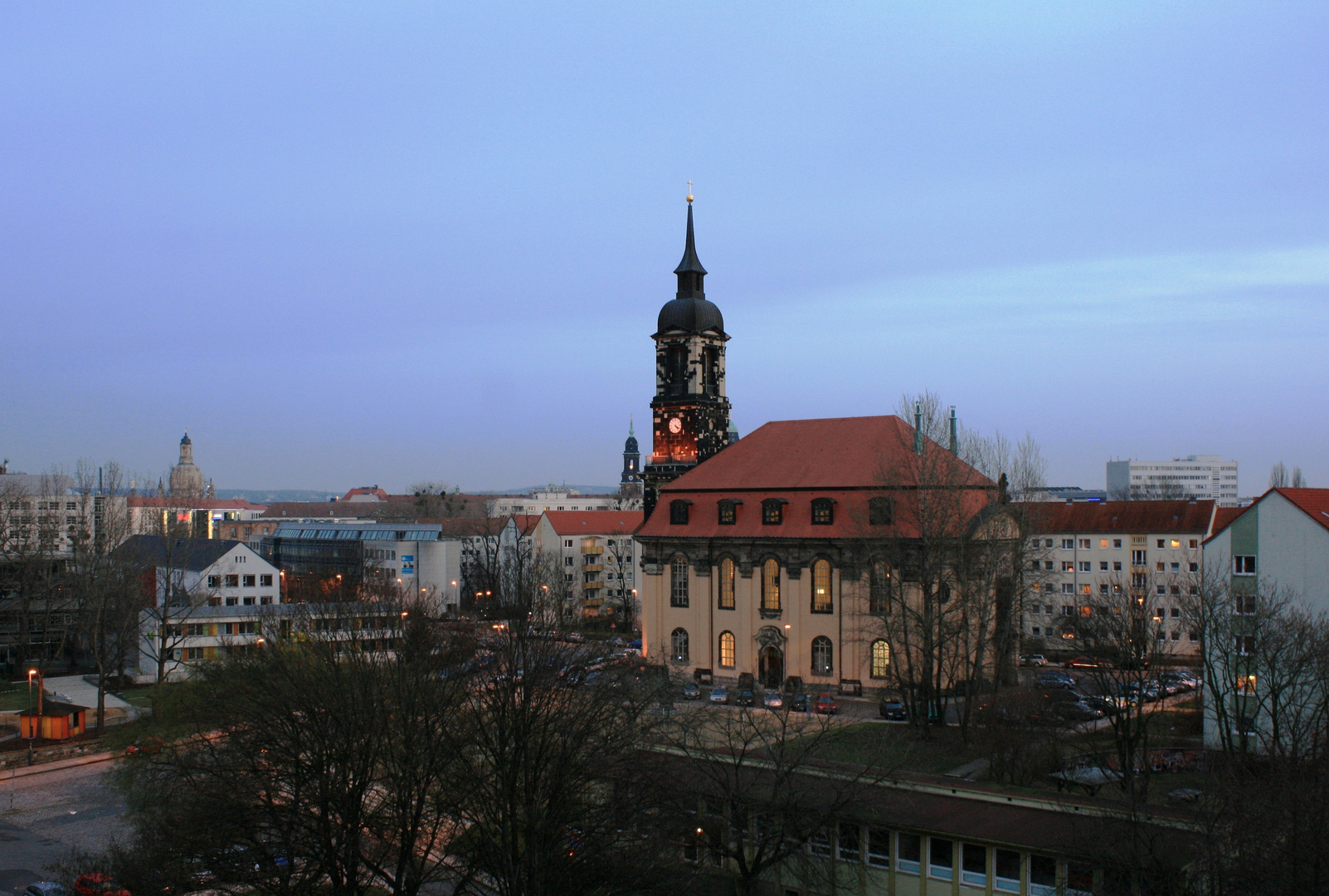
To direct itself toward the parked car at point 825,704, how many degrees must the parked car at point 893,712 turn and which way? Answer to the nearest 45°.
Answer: approximately 135° to its right

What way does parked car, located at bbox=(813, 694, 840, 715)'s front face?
toward the camera

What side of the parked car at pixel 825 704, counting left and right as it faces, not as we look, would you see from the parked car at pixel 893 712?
left

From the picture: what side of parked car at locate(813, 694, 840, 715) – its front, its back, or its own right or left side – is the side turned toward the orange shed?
right

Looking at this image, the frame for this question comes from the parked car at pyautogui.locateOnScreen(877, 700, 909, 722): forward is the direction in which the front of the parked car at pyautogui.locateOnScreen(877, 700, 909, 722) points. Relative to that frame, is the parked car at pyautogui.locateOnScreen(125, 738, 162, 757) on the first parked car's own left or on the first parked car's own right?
on the first parked car's own right

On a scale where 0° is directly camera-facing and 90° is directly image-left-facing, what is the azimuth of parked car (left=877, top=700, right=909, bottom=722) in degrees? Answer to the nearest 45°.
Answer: approximately 315°
